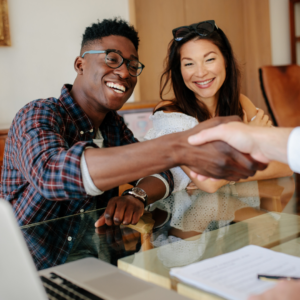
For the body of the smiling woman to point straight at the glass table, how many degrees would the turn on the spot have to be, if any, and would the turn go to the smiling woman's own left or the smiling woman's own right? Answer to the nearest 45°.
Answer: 0° — they already face it

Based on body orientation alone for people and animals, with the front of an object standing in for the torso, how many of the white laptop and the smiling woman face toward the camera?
1

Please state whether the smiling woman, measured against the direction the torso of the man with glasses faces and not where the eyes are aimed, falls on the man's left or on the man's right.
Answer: on the man's left

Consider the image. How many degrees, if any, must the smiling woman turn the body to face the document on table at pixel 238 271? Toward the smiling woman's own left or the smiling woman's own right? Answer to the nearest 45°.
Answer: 0° — they already face it

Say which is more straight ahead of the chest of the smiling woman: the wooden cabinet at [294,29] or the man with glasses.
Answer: the man with glasses

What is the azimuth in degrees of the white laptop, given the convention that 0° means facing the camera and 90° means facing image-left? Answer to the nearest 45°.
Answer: approximately 225°

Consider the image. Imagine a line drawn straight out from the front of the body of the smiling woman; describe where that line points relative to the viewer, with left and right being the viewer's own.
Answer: facing the viewer
